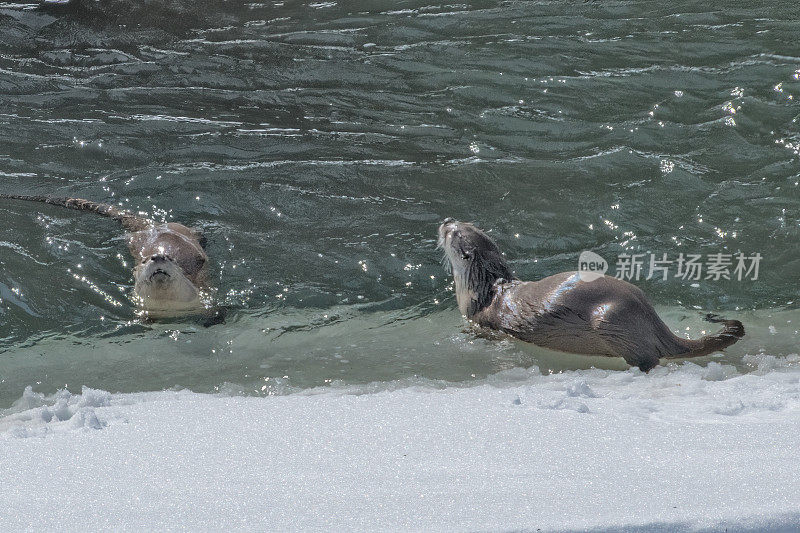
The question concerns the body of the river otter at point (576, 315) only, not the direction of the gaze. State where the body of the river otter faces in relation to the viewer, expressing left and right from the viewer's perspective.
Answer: facing to the left of the viewer

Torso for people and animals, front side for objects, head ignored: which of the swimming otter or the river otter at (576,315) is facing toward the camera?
the swimming otter

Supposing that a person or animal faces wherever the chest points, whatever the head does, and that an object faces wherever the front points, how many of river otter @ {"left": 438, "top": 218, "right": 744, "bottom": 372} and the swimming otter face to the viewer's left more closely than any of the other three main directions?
1

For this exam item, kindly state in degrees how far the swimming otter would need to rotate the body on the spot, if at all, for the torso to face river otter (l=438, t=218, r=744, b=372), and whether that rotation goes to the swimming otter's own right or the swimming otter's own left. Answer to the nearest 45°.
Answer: approximately 45° to the swimming otter's own left

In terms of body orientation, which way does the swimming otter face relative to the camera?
toward the camera

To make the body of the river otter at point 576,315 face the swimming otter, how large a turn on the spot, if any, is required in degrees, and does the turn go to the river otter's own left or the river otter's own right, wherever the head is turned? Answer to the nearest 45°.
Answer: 0° — it already faces it
